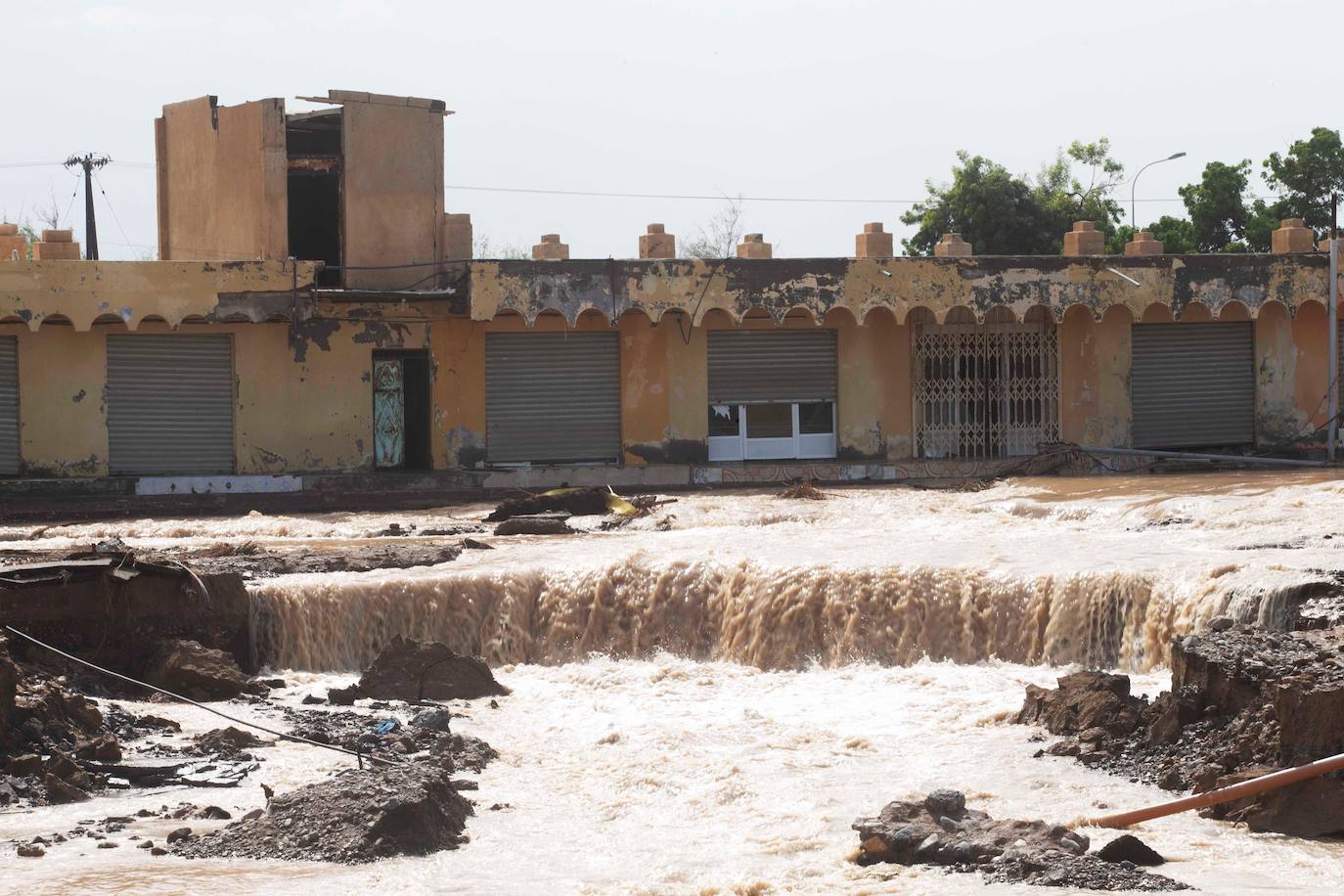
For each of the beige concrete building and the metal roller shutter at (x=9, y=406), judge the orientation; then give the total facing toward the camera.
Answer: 2

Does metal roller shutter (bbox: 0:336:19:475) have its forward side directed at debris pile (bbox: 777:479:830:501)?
no

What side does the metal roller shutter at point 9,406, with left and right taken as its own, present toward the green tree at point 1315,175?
left

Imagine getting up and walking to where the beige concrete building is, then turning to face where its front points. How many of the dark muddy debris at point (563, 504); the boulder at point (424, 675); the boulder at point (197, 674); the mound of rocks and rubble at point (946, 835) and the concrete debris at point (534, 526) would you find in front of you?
5

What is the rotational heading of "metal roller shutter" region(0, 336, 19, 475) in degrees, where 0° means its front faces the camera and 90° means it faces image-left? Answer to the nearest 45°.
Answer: approximately 0°

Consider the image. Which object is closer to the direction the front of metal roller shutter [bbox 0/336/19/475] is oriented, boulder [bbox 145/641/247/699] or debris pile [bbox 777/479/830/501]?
the boulder

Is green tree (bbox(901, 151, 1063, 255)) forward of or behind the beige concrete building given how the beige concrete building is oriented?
behind

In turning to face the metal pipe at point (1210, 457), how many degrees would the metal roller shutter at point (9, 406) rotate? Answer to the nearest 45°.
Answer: approximately 90° to its left

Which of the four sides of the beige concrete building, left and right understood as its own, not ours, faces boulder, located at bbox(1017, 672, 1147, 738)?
front

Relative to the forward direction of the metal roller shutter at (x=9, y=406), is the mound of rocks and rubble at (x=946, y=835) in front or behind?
in front

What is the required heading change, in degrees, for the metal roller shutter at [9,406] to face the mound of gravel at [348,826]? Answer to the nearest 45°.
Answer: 0° — it already faces it

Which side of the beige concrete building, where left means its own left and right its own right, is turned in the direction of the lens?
front

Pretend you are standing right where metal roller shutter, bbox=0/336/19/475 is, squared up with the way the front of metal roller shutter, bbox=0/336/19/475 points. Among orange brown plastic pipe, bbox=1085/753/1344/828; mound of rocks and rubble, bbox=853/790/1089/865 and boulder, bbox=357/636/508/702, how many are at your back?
0

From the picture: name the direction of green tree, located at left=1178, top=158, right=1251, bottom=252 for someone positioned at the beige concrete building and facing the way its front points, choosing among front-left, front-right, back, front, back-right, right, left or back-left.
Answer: back-left

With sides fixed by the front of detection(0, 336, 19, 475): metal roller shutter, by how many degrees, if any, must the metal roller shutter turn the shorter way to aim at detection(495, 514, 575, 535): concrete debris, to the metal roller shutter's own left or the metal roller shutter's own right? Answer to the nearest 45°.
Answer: approximately 45° to the metal roller shutter's own left

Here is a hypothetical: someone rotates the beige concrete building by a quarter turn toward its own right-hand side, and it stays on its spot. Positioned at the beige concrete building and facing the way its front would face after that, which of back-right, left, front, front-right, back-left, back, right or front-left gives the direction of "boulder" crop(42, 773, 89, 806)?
left

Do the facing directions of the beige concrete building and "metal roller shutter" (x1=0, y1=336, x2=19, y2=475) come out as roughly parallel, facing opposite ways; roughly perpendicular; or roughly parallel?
roughly parallel

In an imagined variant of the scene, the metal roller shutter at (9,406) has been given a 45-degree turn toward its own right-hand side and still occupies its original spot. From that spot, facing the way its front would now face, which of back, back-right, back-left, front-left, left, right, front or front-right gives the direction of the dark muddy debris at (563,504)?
left
